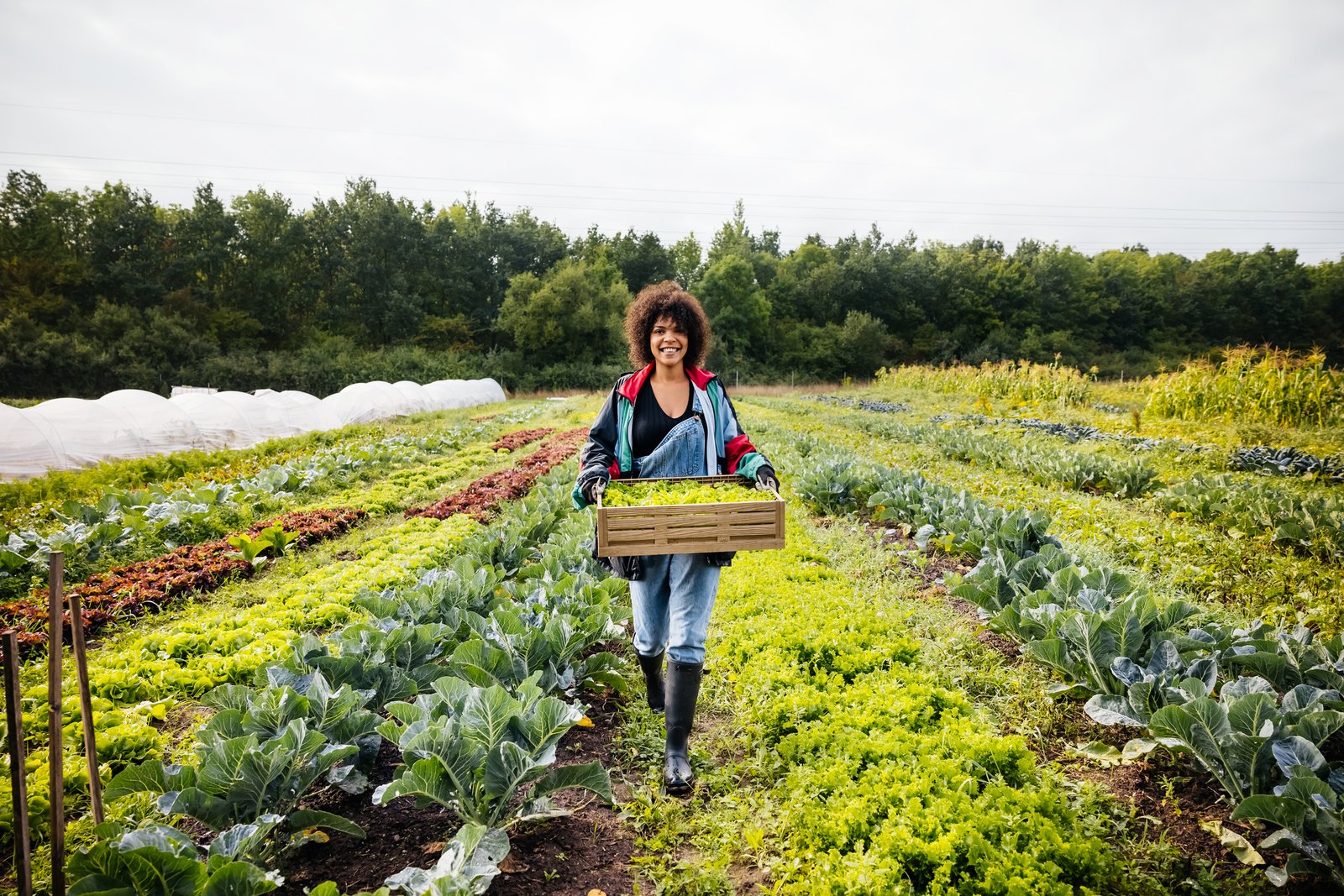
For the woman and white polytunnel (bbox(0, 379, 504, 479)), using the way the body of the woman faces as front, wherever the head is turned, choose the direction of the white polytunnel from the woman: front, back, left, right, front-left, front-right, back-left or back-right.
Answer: back-right

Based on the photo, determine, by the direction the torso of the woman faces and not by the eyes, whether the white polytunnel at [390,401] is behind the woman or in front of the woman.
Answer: behind

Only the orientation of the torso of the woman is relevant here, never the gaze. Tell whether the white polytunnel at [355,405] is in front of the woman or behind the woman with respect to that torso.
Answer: behind

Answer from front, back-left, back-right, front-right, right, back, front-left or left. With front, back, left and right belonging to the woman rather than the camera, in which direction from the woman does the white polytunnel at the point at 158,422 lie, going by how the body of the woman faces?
back-right

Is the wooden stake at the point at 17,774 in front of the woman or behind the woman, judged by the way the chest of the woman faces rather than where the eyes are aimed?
in front

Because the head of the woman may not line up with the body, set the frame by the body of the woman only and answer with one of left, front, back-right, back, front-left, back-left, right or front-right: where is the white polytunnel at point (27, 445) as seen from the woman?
back-right

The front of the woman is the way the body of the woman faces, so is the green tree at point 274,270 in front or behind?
behind

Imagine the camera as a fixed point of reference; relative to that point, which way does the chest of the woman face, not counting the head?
toward the camera

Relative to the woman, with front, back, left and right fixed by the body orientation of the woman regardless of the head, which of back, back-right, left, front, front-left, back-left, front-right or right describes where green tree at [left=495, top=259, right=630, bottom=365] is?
back

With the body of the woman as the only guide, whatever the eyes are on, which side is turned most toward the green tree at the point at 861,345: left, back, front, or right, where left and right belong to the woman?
back

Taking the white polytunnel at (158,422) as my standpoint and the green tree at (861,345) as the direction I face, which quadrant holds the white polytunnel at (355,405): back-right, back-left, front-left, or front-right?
front-left

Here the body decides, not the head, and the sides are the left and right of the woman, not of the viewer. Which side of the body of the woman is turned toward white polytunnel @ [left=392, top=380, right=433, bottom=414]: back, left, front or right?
back

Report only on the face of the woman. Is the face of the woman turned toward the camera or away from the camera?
toward the camera

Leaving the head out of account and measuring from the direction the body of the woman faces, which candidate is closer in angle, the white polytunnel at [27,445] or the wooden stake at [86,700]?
the wooden stake
